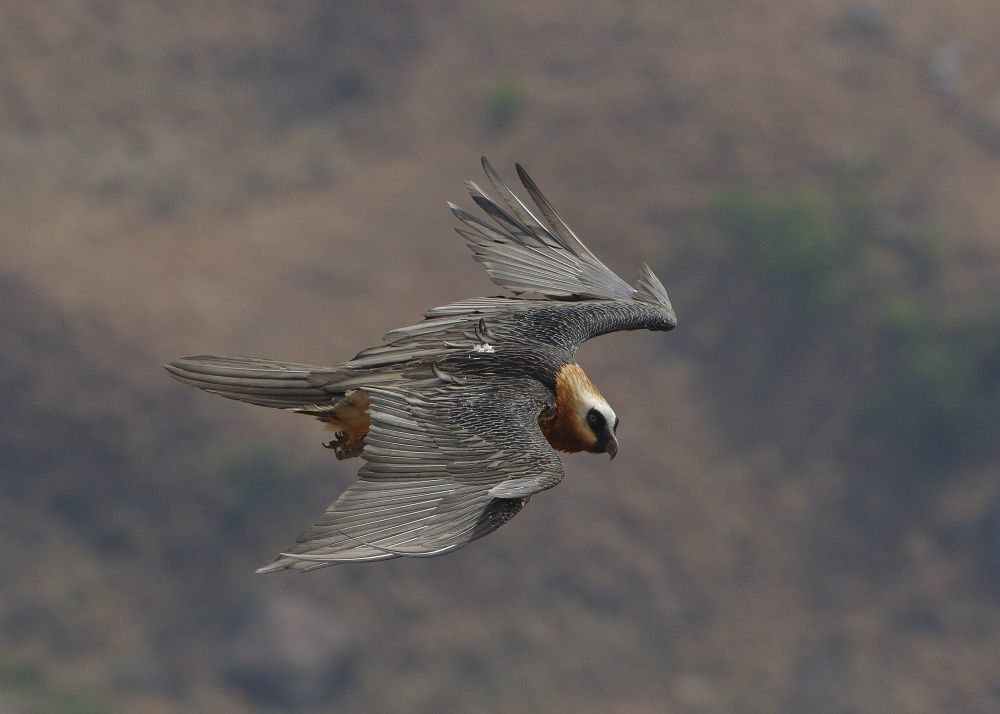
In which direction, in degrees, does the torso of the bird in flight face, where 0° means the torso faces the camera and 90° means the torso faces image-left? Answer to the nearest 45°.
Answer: approximately 270°
